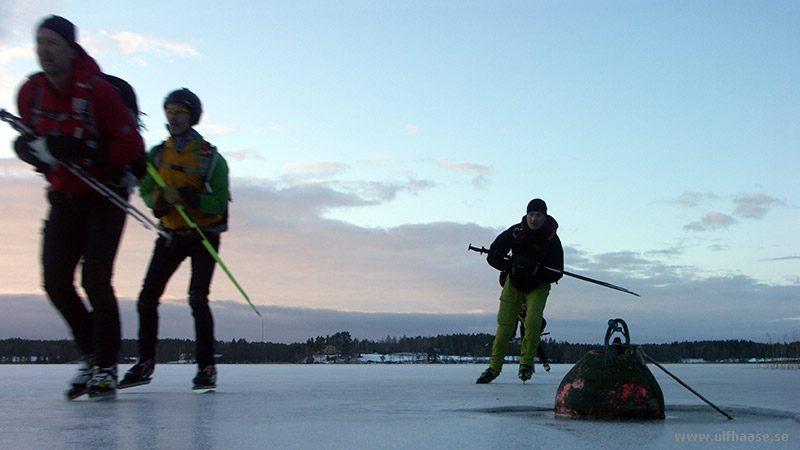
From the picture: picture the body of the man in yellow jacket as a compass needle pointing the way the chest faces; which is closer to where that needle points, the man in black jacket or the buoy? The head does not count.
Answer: the buoy

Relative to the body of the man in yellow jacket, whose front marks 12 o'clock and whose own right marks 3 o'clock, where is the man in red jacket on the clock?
The man in red jacket is roughly at 12 o'clock from the man in yellow jacket.

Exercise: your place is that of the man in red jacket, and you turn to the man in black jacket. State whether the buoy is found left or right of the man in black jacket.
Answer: right

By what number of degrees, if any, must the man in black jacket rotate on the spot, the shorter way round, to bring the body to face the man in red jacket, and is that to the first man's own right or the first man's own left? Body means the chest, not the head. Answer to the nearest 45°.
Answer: approximately 45° to the first man's own right

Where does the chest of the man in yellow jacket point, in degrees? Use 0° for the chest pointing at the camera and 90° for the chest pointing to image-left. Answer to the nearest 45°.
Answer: approximately 45°

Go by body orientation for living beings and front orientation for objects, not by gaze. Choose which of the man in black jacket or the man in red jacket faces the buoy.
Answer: the man in black jacket

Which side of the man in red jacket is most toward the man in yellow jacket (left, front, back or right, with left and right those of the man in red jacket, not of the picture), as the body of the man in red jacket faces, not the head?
back

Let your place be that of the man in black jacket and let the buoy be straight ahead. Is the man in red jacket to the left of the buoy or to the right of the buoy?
right
